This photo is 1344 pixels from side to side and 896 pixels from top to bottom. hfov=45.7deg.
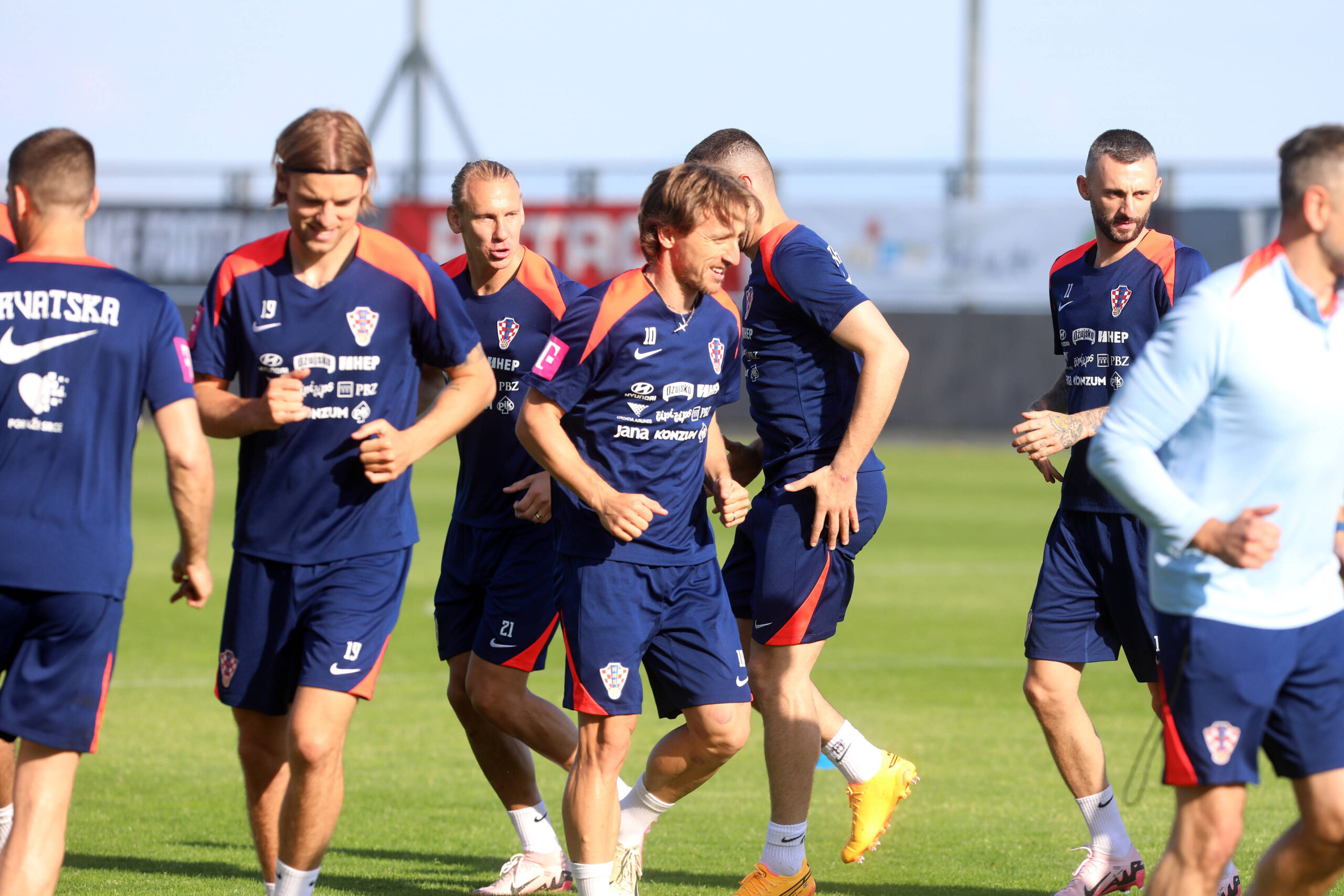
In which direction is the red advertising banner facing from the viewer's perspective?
toward the camera

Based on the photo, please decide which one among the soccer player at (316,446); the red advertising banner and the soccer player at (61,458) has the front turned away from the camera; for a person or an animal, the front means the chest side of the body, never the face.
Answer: the soccer player at (61,458)

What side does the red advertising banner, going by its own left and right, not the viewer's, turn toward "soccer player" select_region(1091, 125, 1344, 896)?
front

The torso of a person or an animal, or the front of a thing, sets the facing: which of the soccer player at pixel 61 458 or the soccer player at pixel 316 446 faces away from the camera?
the soccer player at pixel 61 458

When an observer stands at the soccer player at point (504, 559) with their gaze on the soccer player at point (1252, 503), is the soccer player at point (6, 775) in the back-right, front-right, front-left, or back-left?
back-right

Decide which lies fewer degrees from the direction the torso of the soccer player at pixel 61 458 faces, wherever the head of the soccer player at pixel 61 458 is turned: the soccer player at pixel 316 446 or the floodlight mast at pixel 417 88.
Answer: the floodlight mast

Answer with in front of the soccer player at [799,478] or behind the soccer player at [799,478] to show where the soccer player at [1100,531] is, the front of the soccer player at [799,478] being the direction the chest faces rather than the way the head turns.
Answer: behind

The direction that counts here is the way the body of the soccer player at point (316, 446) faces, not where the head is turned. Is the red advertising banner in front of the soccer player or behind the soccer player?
behind

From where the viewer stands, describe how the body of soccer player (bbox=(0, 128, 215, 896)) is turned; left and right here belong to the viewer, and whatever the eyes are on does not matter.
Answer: facing away from the viewer

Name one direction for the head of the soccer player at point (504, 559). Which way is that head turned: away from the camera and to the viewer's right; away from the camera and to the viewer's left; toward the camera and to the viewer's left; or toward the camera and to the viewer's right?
toward the camera and to the viewer's right

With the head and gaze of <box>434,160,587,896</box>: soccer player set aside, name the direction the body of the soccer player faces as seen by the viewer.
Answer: toward the camera
